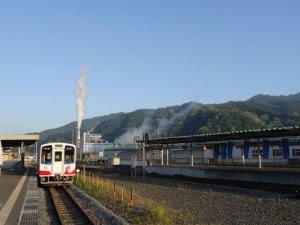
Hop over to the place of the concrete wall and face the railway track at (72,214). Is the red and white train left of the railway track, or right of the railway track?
right

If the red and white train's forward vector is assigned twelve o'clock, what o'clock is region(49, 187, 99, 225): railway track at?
The railway track is roughly at 12 o'clock from the red and white train.

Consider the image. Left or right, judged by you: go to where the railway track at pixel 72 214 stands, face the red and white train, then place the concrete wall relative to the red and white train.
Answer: right

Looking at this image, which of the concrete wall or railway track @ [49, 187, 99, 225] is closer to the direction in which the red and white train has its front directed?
the railway track

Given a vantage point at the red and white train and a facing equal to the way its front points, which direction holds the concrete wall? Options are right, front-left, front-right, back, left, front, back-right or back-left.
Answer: left

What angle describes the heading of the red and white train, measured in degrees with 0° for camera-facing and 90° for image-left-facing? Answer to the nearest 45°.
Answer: approximately 0°
